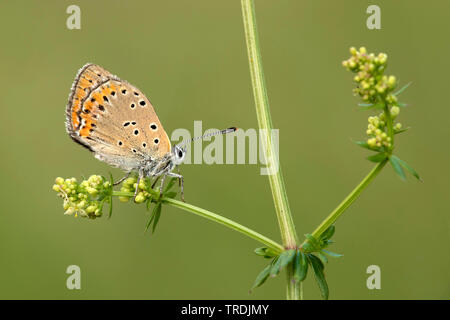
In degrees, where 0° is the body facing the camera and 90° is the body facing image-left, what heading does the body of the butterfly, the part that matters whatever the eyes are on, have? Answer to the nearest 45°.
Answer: approximately 270°
